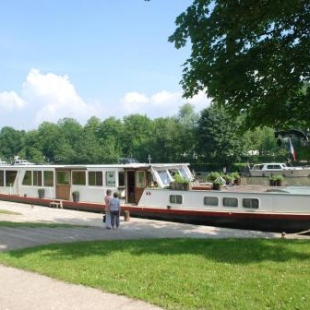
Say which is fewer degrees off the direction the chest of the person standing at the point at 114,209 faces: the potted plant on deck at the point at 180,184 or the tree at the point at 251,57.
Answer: the potted plant on deck

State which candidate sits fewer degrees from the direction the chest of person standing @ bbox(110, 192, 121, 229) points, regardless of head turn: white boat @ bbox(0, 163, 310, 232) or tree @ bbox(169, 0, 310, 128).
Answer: the white boat

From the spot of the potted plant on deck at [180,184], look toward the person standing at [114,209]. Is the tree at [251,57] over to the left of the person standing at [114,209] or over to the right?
left

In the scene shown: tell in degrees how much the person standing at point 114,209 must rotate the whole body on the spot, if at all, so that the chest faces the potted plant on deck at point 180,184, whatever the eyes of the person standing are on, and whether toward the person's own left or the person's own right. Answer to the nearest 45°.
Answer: approximately 45° to the person's own right

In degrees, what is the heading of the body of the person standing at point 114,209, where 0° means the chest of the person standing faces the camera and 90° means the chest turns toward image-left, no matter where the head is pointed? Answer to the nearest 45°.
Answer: approximately 180°
